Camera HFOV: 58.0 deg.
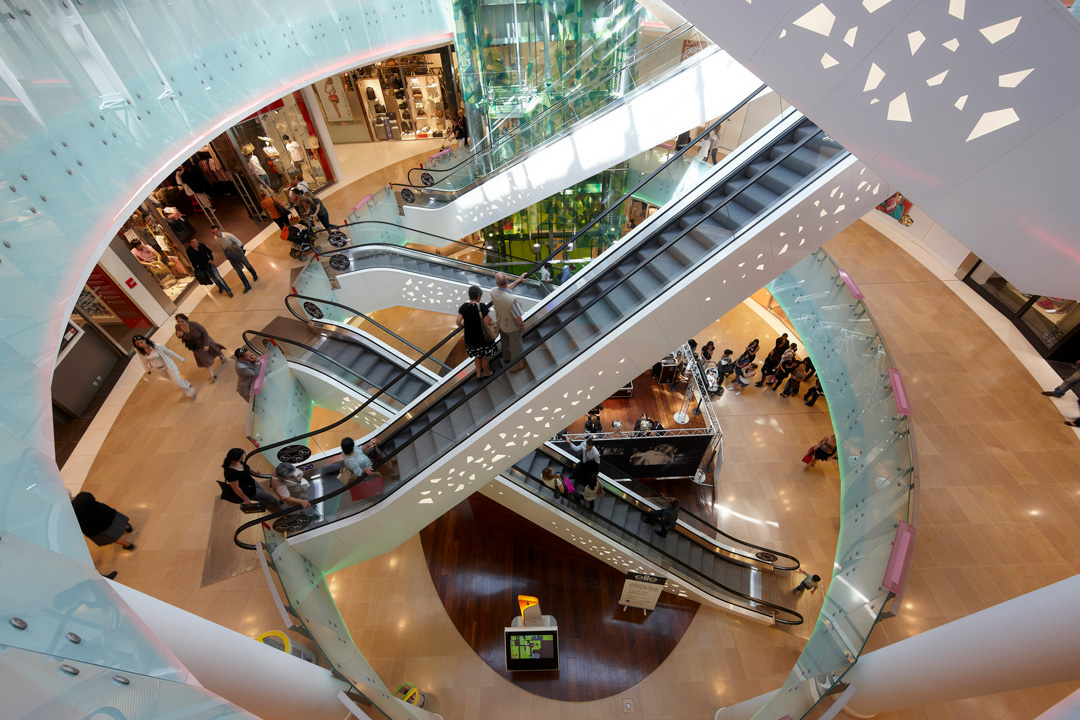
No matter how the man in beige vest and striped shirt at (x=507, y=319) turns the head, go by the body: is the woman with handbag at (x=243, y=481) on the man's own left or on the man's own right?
on the man's own left

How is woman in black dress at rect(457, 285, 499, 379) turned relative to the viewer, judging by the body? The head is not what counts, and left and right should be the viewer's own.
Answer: facing away from the viewer and to the right of the viewer

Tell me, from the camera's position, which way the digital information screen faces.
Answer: facing the viewer

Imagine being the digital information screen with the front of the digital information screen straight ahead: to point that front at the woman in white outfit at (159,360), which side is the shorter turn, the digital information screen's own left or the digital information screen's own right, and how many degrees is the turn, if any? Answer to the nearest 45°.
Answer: approximately 90° to the digital information screen's own right
